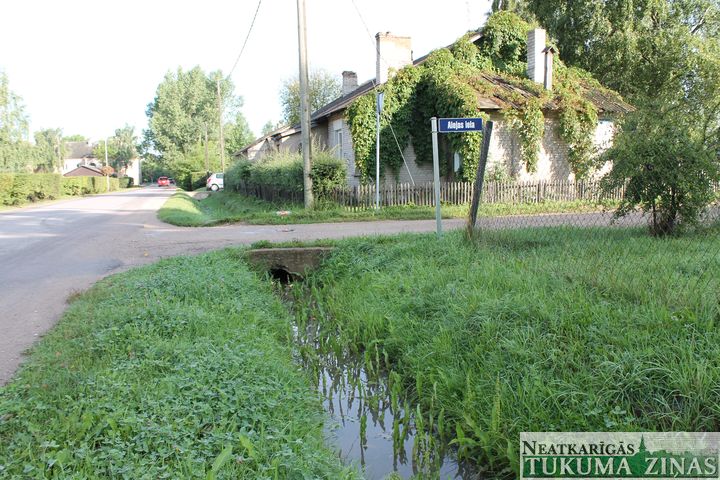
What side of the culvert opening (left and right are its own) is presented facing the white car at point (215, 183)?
back

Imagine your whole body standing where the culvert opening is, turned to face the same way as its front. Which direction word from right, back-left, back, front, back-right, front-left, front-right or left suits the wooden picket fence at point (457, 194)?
back-left

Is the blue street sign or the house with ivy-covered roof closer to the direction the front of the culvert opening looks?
the blue street sign

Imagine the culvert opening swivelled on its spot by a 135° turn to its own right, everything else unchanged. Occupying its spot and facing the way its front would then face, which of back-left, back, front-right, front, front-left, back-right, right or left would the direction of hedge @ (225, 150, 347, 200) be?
front-right

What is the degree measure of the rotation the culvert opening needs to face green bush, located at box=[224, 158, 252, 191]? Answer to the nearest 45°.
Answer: approximately 180°

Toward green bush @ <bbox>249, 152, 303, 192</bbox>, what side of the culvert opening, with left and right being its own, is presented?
back

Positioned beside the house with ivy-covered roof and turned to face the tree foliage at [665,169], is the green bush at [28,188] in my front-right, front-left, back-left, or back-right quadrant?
back-right

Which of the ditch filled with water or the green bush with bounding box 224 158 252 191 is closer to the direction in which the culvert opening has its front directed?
the ditch filled with water

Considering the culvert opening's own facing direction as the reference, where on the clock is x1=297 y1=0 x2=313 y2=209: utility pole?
The utility pole is roughly at 6 o'clock from the culvert opening.

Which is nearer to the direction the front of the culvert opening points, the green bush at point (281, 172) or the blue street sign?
the blue street sign

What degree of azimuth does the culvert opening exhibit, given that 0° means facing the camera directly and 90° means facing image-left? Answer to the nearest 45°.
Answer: approximately 0°

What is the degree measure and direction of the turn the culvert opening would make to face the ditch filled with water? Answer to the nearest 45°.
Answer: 0° — it already faces it

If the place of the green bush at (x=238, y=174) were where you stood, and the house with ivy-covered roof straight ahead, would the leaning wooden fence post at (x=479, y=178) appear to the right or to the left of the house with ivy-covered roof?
right

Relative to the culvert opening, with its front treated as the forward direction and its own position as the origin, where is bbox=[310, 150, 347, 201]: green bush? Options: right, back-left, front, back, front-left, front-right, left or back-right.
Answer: back
